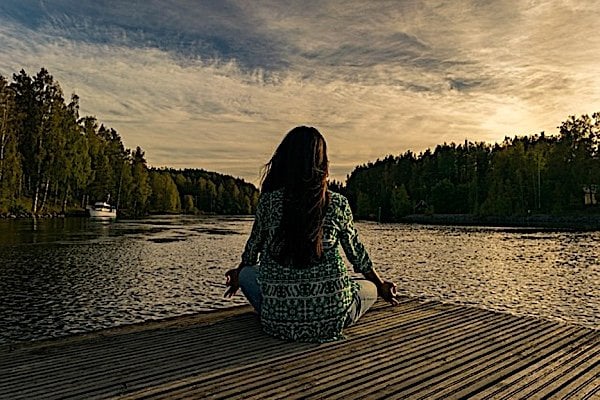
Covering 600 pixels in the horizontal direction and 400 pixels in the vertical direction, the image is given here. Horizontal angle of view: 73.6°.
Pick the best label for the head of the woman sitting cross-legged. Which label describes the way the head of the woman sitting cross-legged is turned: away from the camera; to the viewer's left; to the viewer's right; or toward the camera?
away from the camera

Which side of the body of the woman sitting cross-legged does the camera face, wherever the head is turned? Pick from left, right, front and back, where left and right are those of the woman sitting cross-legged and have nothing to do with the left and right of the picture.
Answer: back
